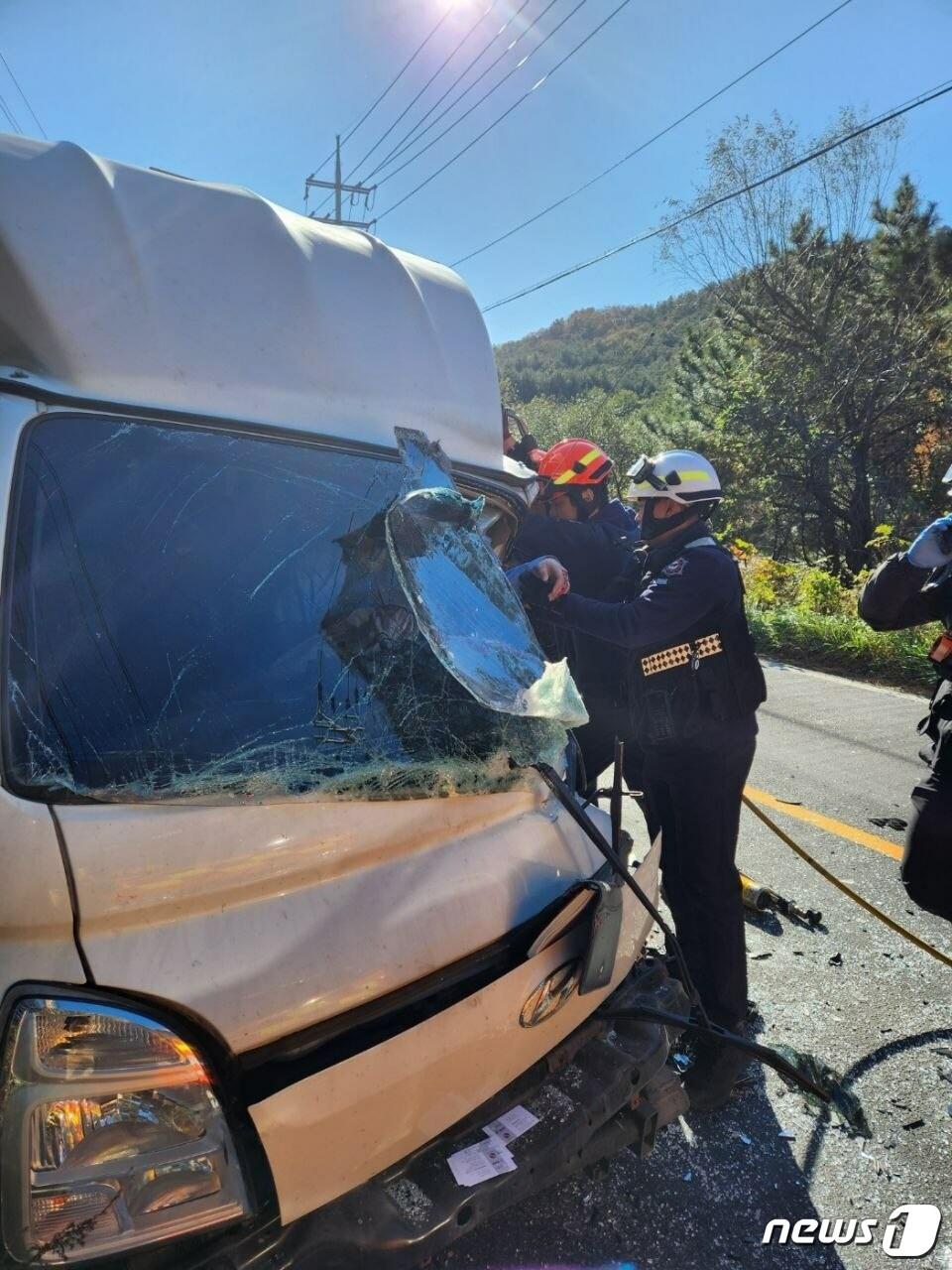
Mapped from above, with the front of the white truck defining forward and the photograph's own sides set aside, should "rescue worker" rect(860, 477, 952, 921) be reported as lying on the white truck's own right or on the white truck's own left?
on the white truck's own left

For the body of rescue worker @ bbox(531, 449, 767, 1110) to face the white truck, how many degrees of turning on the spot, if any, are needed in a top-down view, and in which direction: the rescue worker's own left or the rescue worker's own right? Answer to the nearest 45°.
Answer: approximately 45° to the rescue worker's own left

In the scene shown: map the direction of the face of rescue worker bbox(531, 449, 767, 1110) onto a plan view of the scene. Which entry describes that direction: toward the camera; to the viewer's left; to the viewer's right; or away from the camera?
to the viewer's left

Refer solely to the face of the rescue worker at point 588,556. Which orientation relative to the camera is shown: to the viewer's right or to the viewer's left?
to the viewer's left

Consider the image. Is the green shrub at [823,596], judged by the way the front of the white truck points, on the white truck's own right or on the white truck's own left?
on the white truck's own left

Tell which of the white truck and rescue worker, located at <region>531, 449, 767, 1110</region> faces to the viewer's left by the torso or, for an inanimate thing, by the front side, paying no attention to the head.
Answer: the rescue worker

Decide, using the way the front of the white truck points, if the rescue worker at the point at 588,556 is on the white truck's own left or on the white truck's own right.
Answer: on the white truck's own left

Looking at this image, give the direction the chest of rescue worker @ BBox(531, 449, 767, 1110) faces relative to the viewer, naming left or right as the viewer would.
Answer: facing to the left of the viewer

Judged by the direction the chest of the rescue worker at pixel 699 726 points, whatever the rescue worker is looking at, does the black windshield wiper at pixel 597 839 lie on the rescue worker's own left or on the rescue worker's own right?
on the rescue worker's own left

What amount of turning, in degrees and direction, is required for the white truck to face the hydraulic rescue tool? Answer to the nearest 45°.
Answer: approximately 90° to its left

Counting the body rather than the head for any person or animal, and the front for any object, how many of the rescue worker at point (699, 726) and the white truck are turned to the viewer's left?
1
